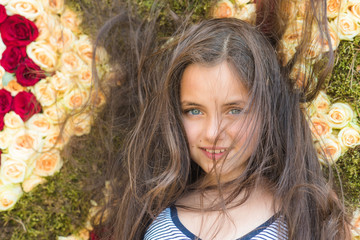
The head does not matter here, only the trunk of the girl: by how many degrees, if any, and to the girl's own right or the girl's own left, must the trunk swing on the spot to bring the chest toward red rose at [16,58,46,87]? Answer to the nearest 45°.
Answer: approximately 90° to the girl's own right

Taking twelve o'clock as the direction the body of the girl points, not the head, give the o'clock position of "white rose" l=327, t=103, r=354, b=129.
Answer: The white rose is roughly at 8 o'clock from the girl.

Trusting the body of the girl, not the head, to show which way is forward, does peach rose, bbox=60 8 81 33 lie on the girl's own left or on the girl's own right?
on the girl's own right

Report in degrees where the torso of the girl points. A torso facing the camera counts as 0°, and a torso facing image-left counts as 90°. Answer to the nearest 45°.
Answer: approximately 0°

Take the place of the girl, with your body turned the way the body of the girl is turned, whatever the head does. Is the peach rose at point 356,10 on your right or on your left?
on your left

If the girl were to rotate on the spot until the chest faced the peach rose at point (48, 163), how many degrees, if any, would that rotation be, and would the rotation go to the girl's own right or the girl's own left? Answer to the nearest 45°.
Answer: approximately 90° to the girl's own right

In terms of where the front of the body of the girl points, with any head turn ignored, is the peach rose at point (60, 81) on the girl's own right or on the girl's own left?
on the girl's own right
